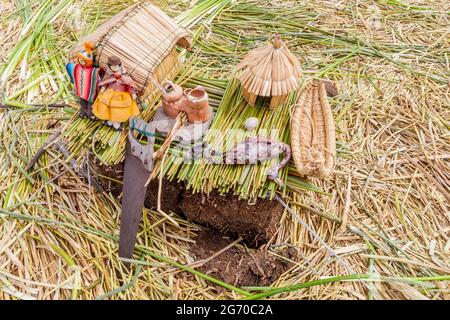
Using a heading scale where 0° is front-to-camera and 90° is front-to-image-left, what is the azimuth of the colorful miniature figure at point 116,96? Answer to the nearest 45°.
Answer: approximately 0°

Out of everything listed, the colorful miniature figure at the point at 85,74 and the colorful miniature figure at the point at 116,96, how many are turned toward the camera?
2
